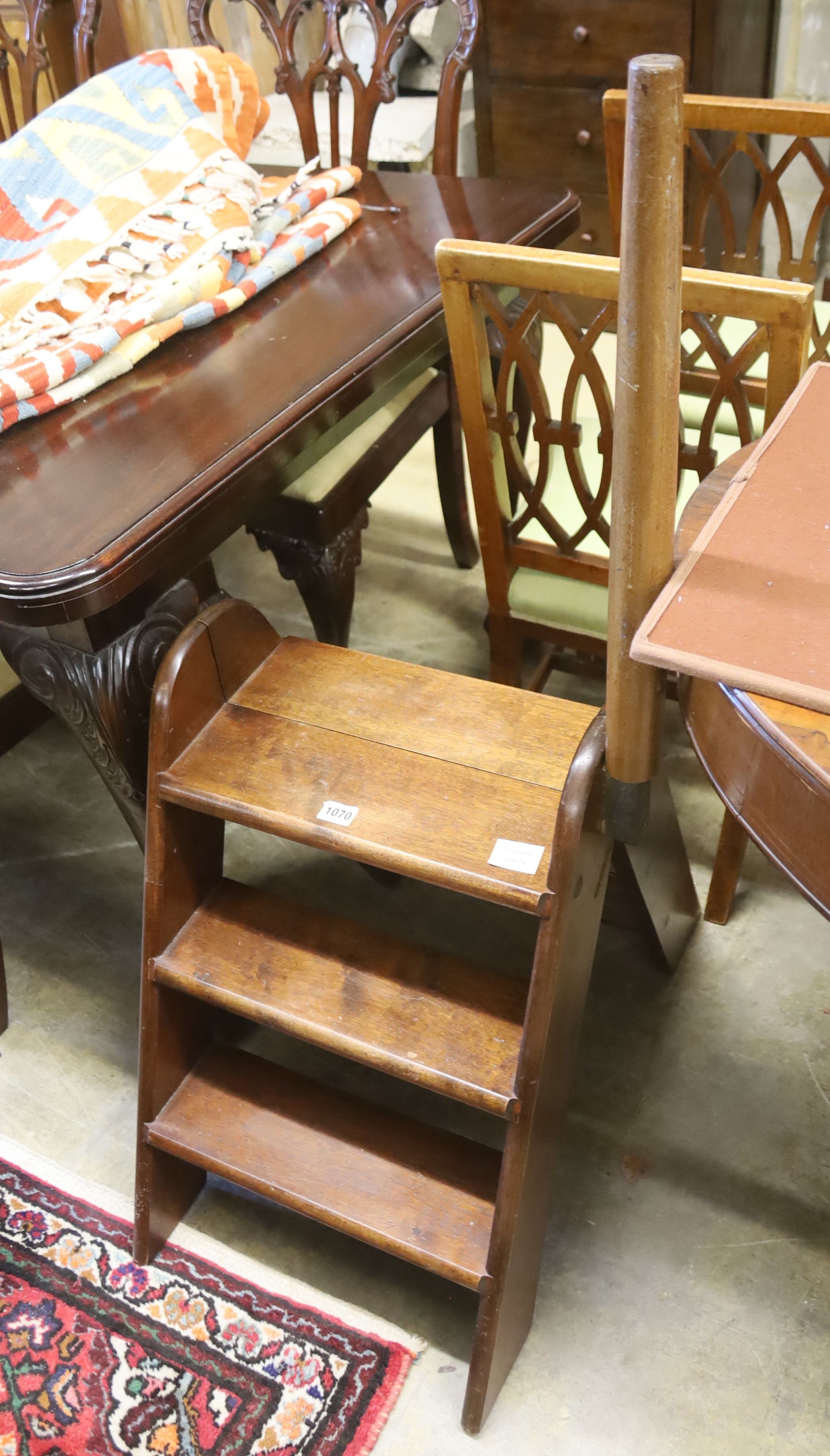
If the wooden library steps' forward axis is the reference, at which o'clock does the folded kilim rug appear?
The folded kilim rug is roughly at 4 o'clock from the wooden library steps.

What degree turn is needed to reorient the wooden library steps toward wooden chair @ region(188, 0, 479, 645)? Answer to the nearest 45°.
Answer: approximately 135° to its right

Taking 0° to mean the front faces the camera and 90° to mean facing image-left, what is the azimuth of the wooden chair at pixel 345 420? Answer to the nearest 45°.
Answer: approximately 45°

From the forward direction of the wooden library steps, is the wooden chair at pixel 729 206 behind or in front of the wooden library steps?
behind

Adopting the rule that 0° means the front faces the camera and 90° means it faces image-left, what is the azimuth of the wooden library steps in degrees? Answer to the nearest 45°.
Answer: approximately 45°

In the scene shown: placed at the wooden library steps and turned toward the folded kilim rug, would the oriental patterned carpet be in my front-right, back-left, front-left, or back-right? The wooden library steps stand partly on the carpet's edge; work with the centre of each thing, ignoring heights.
back-left

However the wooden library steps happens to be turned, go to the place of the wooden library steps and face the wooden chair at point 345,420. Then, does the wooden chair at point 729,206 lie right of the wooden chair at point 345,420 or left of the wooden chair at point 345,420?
right
